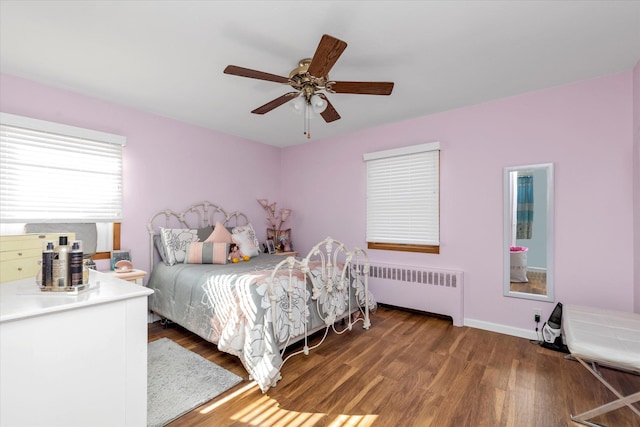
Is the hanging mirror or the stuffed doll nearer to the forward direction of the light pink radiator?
the stuffed doll

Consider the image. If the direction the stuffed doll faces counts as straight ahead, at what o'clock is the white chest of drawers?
The white chest of drawers is roughly at 2 o'clock from the stuffed doll.

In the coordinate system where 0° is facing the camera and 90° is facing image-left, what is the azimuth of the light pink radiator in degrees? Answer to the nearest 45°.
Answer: approximately 45°

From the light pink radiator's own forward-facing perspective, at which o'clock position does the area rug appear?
The area rug is roughly at 12 o'clock from the light pink radiator.
